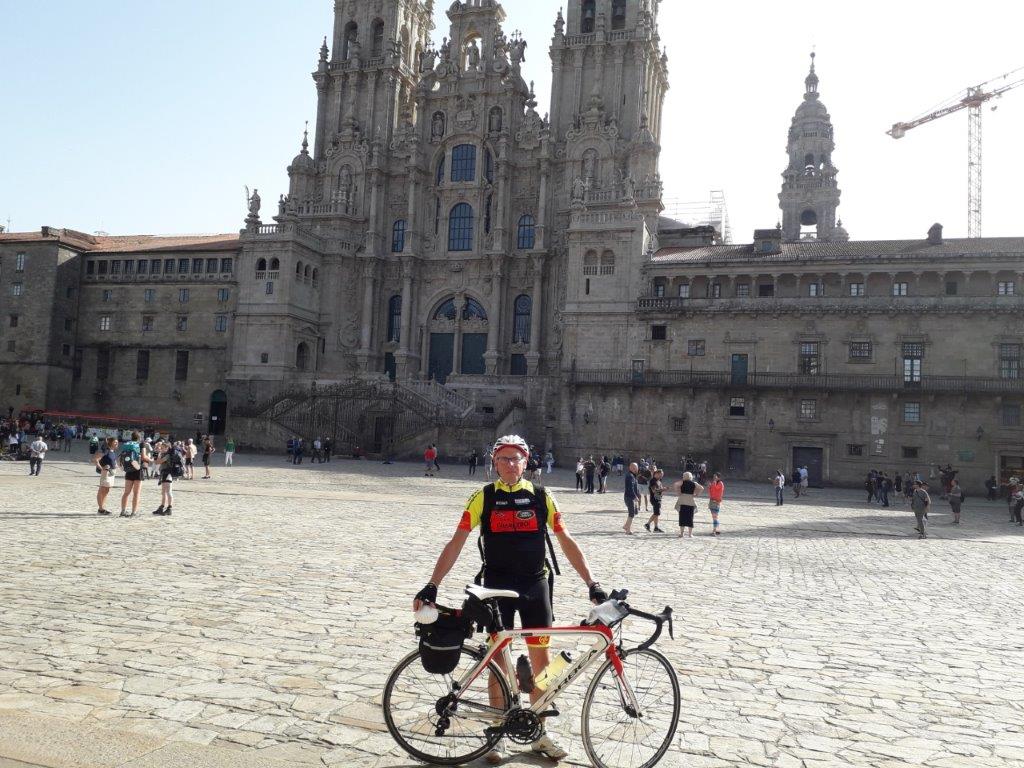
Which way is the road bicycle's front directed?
to the viewer's right

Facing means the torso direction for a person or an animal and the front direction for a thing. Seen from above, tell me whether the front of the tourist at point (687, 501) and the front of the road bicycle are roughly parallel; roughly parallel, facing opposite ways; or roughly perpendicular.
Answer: roughly perpendicular

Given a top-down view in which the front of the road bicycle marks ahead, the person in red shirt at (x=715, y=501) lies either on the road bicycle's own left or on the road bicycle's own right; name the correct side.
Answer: on the road bicycle's own left

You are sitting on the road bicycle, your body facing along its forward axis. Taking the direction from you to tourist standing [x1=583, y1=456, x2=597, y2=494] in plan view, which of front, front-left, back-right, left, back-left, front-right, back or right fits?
left

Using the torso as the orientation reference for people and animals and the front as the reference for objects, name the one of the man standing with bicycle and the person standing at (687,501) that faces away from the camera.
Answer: the person standing

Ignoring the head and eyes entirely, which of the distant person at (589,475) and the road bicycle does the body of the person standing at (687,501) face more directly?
the distant person

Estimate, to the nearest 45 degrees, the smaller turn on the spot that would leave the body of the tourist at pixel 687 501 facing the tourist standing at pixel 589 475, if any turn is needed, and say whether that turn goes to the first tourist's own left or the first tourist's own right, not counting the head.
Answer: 0° — they already face them

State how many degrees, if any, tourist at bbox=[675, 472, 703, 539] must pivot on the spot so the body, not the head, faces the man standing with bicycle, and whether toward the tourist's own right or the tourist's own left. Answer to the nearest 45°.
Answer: approximately 180°

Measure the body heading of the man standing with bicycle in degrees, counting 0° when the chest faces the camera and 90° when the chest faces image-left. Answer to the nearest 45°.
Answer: approximately 0°

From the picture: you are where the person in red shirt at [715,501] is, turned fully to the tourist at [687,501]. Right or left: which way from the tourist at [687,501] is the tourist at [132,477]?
right
